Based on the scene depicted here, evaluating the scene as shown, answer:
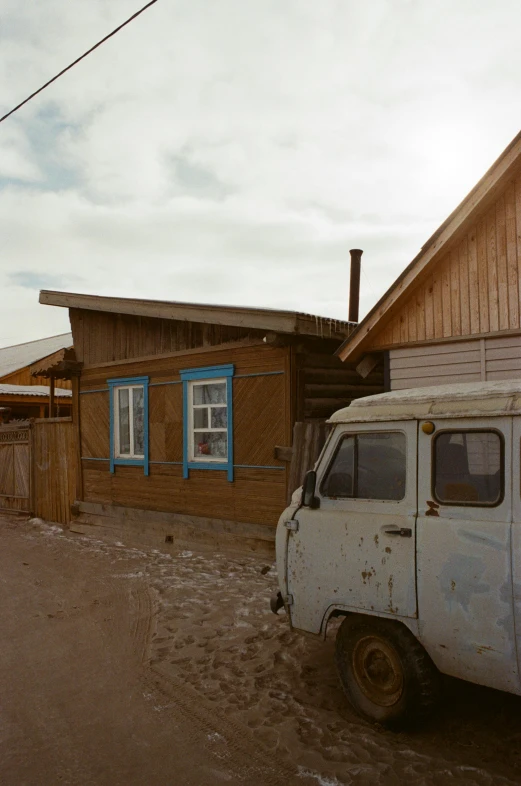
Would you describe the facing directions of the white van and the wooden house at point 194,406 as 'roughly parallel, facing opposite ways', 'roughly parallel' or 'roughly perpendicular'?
roughly perpendicular

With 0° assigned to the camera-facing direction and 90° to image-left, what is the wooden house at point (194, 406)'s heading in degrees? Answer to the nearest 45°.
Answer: approximately 45°

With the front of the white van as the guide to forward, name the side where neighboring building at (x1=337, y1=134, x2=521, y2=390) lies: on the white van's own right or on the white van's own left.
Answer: on the white van's own right

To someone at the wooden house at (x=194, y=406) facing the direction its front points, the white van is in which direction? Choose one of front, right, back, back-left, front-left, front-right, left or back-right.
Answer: front-left

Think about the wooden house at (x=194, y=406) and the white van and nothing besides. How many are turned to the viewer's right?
0

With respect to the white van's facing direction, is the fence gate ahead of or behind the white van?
ahead

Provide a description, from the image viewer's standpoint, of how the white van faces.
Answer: facing away from the viewer and to the left of the viewer

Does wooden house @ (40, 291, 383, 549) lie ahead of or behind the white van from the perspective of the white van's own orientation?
ahead

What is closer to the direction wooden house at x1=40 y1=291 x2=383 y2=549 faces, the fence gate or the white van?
the white van
